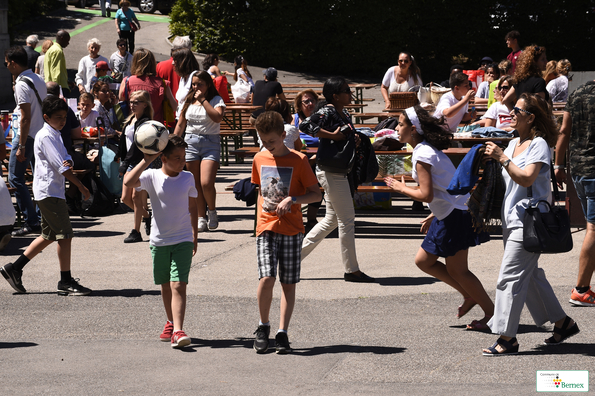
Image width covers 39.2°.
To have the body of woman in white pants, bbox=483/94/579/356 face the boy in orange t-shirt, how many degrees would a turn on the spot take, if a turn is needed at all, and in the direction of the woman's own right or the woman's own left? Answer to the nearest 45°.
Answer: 0° — they already face them

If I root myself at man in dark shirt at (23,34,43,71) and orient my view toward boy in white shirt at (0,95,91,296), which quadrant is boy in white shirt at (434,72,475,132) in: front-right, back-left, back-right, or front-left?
front-left

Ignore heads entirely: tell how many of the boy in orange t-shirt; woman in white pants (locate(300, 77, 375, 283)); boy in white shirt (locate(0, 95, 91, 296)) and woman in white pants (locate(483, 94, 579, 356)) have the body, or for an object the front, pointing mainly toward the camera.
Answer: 1

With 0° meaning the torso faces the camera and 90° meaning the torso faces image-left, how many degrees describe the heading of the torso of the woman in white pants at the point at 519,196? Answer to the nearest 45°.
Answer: approximately 90°

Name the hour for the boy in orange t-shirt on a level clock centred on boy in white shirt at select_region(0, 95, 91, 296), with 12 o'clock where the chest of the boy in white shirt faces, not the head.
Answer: The boy in orange t-shirt is roughly at 2 o'clock from the boy in white shirt.

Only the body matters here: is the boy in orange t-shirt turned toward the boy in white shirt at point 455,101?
no

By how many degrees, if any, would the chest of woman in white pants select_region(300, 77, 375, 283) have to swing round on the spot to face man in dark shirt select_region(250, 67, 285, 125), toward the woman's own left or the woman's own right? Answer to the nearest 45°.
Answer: approximately 90° to the woman's own left

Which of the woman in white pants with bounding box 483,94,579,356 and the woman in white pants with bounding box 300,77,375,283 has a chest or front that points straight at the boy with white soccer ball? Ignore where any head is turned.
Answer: the woman in white pants with bounding box 483,94,579,356

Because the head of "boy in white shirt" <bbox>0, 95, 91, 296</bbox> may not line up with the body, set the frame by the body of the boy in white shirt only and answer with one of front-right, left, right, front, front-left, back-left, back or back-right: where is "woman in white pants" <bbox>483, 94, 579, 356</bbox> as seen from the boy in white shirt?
front-right

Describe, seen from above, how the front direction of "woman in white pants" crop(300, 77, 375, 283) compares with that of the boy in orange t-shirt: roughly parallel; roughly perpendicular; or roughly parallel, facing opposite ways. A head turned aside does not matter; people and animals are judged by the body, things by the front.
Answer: roughly perpendicular

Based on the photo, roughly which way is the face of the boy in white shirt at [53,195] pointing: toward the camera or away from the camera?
toward the camera

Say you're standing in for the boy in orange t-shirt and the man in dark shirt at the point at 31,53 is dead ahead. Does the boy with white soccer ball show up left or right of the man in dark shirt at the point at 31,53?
left

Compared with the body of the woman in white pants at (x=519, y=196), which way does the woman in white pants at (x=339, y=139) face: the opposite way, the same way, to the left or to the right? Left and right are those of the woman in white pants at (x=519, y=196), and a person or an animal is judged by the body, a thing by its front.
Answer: the opposite way

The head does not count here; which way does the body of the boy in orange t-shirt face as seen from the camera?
toward the camera

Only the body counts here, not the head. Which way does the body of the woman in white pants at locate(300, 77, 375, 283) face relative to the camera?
to the viewer's right
